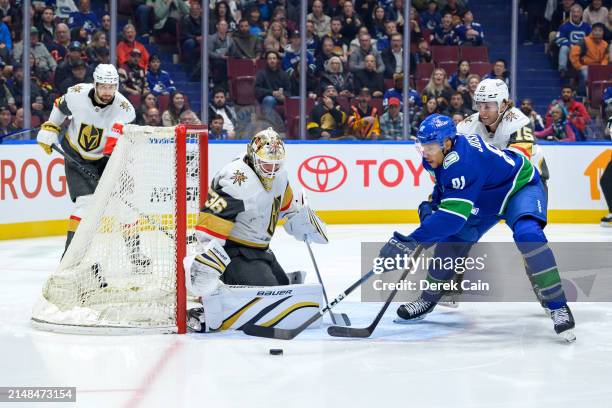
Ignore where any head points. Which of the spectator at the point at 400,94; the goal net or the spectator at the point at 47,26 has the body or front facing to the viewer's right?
the goal net

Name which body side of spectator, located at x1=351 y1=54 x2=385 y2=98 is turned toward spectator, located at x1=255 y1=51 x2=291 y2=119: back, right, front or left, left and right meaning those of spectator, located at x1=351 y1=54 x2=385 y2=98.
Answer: right

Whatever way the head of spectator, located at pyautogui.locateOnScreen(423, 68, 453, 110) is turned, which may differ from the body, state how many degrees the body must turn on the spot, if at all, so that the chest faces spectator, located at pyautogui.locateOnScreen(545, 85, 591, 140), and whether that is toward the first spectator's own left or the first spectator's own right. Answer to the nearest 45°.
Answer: approximately 90° to the first spectator's own left

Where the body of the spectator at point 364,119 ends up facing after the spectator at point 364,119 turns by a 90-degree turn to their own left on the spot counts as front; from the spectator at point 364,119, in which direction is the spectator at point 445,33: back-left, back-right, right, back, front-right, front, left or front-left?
front-left

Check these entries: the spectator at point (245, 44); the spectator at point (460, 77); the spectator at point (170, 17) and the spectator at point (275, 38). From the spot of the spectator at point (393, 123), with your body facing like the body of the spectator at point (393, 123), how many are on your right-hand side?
3

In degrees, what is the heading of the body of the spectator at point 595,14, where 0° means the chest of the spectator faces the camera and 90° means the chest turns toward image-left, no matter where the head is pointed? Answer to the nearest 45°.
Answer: approximately 0°

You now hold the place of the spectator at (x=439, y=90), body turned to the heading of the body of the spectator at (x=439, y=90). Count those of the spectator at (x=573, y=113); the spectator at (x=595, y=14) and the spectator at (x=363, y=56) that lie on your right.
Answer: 1

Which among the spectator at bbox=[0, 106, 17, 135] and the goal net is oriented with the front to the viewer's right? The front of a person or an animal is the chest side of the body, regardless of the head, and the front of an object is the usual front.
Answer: the goal net

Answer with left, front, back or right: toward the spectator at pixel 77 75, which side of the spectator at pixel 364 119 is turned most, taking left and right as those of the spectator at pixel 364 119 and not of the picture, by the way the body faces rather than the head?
right

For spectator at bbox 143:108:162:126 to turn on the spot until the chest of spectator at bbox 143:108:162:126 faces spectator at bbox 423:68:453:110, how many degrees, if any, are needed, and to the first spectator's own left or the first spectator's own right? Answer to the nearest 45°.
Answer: approximately 90° to the first spectator's own left
